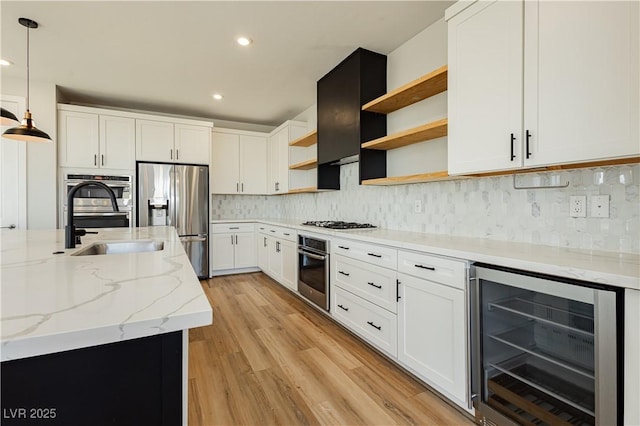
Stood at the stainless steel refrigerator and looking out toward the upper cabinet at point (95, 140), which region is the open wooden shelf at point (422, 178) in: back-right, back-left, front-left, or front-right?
back-left

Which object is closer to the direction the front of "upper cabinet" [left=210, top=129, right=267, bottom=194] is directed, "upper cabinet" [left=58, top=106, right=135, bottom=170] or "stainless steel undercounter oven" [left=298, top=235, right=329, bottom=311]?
the stainless steel undercounter oven

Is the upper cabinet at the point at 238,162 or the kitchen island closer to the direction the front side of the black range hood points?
the kitchen island

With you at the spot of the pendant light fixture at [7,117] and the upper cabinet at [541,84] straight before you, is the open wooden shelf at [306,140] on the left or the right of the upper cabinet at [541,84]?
left

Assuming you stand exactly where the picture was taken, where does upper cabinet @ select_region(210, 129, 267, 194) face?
facing the viewer

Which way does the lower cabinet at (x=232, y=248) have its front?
toward the camera

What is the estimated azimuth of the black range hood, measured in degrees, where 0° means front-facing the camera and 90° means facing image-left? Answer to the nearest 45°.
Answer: approximately 45°

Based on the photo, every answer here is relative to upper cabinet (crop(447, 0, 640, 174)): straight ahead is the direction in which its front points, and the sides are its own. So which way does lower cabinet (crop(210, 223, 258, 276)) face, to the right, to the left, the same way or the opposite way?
to the left

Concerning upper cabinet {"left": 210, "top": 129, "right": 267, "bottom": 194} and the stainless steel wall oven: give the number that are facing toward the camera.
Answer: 2

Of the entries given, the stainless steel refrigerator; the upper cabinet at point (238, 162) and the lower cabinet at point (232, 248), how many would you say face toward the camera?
3

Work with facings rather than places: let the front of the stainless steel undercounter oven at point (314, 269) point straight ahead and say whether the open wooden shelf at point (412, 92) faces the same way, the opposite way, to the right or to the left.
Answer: the same way

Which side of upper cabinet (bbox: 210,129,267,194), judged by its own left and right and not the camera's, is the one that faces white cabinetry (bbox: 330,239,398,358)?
front

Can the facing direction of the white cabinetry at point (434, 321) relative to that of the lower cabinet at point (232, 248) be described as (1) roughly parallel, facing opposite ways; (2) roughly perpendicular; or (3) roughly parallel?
roughly perpendicular

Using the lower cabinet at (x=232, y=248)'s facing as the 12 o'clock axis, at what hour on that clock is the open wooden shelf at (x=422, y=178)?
The open wooden shelf is roughly at 11 o'clock from the lower cabinet.

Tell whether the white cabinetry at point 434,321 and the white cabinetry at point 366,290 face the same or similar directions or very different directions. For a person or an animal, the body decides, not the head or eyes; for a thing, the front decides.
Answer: same or similar directions

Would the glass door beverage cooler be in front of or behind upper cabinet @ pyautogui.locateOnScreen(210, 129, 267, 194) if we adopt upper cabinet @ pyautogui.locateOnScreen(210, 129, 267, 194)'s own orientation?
in front

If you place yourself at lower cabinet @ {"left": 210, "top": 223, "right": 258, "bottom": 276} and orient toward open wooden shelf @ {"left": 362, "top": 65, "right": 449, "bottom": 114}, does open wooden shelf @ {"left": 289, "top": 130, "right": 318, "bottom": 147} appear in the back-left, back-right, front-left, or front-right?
front-left

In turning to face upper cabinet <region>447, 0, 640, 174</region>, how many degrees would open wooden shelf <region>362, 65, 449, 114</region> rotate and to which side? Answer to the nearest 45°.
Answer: approximately 90° to its left

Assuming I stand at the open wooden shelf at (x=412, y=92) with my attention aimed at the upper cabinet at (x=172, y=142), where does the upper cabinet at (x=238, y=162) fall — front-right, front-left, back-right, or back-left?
front-right

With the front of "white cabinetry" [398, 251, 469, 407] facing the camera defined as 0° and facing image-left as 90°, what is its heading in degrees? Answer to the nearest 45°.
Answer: approximately 45°

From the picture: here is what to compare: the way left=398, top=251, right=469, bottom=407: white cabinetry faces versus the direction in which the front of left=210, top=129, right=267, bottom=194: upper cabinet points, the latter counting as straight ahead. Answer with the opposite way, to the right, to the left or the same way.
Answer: to the right

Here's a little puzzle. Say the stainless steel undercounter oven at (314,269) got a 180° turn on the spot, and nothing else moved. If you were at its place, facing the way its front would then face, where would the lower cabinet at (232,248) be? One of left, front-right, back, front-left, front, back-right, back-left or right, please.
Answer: left
